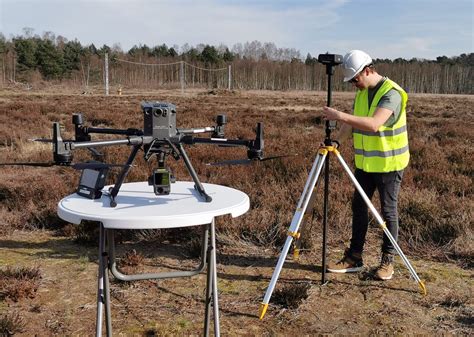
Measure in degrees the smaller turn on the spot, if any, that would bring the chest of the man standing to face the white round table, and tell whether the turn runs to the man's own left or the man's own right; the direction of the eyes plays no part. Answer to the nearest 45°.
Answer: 0° — they already face it

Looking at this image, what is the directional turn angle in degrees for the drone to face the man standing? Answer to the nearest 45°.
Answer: approximately 135° to its left

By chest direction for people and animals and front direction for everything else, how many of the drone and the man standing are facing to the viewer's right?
0

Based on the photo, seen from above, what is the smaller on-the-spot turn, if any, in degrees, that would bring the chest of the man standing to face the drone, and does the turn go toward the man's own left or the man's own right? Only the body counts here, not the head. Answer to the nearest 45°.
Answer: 0° — they already face it

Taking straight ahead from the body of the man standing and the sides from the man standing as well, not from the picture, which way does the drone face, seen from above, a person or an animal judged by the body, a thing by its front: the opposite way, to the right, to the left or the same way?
to the left

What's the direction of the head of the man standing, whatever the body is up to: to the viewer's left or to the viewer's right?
to the viewer's left

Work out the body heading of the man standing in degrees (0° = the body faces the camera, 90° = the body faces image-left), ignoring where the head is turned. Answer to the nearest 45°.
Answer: approximately 45°
